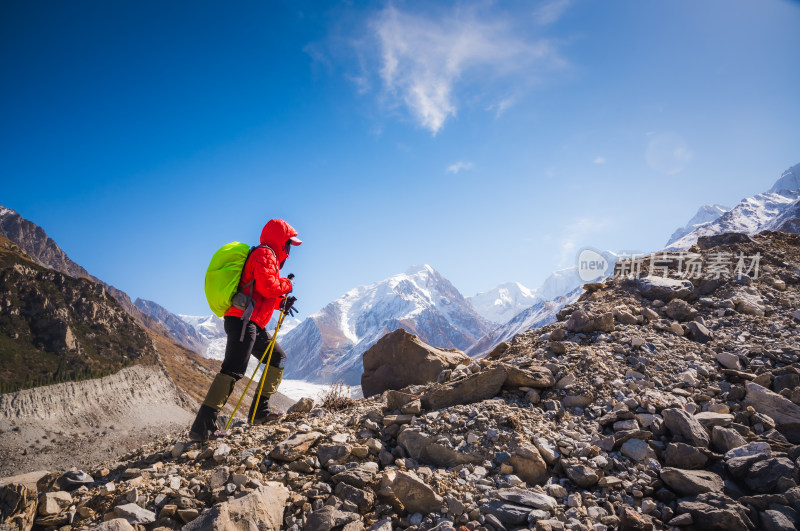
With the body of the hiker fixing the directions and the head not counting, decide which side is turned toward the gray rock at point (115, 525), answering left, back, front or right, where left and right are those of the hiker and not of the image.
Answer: right

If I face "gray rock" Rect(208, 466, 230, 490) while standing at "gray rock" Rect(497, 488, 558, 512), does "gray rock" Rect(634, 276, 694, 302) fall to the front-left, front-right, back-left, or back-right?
back-right

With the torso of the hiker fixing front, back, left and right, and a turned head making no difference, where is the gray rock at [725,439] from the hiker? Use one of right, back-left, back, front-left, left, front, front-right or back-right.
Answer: front-right

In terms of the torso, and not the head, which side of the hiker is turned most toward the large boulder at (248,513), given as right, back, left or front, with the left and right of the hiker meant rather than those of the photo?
right

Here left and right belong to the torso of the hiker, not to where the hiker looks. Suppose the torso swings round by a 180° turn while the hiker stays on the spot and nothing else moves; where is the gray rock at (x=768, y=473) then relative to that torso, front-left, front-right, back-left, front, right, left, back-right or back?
back-left

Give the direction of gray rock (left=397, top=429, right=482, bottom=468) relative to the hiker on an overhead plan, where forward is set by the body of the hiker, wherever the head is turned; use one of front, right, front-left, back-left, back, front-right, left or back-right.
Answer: front-right

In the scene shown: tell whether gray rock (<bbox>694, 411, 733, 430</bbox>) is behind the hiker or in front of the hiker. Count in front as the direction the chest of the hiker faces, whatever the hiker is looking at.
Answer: in front

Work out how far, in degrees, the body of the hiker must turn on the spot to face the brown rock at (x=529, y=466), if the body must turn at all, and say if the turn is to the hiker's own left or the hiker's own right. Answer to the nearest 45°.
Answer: approximately 45° to the hiker's own right

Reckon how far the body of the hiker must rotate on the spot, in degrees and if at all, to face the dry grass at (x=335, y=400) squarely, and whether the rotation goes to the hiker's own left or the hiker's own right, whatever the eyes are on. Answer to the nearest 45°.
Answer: approximately 45° to the hiker's own left

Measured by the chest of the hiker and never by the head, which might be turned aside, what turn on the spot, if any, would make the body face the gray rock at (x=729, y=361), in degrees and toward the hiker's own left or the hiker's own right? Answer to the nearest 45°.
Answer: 0° — they already face it

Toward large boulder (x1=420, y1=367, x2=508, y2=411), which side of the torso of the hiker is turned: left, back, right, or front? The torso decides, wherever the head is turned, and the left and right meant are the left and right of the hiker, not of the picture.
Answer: front

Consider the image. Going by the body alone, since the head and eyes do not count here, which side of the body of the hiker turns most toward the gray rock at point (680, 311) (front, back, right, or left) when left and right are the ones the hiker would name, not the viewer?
front

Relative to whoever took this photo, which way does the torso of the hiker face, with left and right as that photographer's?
facing to the right of the viewer
